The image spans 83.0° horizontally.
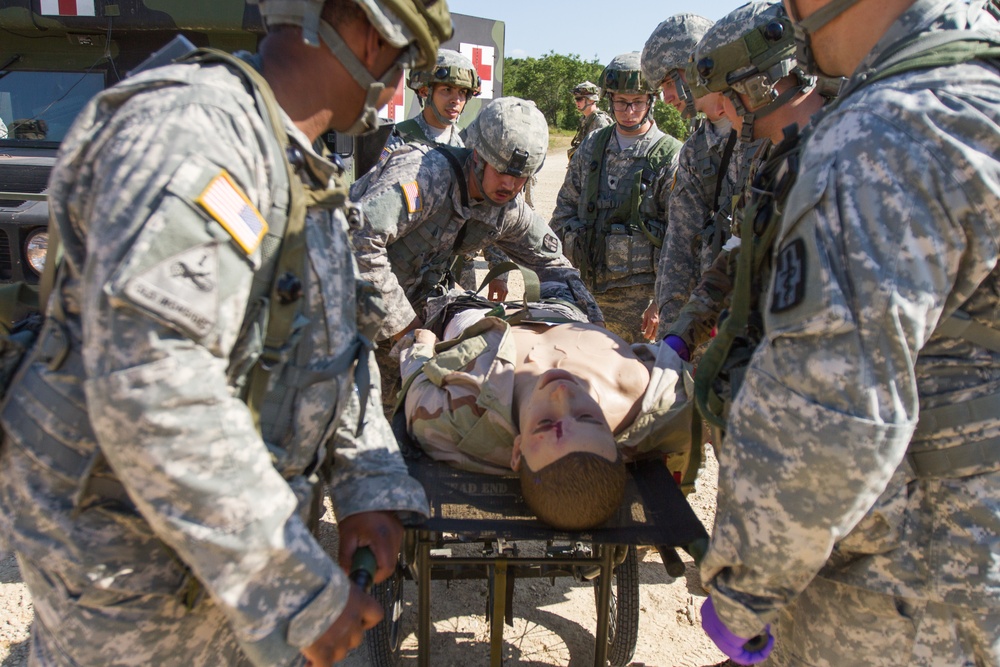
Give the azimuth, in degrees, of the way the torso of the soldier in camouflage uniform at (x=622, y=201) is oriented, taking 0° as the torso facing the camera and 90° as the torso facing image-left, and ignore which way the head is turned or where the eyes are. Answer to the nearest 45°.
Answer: approximately 0°

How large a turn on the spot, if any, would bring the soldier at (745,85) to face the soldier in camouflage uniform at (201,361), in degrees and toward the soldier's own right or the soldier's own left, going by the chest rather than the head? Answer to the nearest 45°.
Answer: approximately 45° to the soldier's own left

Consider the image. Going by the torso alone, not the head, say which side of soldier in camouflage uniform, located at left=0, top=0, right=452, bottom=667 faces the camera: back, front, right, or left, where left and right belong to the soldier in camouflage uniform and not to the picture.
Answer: right

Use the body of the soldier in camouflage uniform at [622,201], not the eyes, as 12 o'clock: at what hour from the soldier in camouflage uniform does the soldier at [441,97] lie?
The soldier is roughly at 4 o'clock from the soldier in camouflage uniform.

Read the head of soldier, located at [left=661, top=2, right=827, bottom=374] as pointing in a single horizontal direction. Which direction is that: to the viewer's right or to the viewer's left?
to the viewer's left

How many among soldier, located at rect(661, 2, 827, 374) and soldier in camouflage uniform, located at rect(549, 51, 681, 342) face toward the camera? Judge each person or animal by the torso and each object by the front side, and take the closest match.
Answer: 1

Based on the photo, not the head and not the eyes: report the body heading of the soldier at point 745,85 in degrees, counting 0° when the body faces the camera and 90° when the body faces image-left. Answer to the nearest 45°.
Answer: approximately 90°

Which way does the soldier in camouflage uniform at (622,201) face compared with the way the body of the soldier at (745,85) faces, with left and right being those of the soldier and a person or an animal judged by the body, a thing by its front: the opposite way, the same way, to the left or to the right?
to the left

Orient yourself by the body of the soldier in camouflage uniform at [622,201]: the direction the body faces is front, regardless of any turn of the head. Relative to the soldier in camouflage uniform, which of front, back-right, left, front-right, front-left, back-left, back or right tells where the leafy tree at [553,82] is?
back

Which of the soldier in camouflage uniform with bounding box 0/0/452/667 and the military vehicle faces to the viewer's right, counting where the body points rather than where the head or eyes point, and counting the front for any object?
the soldier in camouflage uniform
